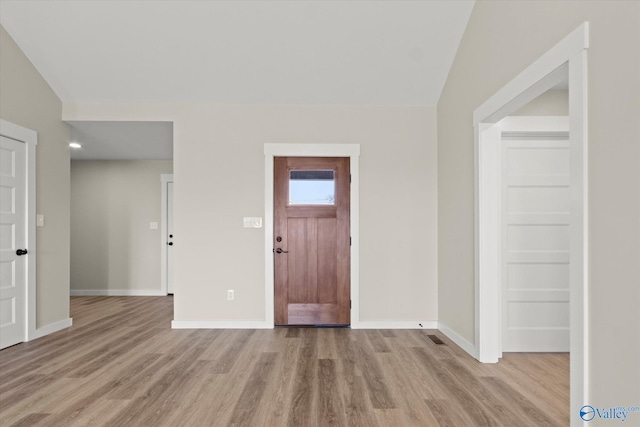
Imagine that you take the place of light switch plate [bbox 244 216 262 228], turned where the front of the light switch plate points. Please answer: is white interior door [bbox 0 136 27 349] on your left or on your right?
on your right

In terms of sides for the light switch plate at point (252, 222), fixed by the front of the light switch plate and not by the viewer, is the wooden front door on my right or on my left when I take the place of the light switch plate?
on my left

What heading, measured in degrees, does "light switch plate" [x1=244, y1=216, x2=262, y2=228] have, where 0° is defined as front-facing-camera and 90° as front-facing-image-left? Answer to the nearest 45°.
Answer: approximately 0°

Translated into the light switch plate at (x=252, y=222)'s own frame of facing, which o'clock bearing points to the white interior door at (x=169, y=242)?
The white interior door is roughly at 5 o'clock from the light switch plate.

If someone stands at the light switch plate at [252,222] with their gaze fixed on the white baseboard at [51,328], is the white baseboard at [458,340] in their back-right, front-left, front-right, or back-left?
back-left

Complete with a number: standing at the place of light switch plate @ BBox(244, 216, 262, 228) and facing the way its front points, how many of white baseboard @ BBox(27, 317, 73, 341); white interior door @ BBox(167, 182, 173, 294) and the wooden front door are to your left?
1

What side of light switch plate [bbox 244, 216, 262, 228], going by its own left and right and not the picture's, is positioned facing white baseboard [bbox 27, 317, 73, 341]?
right

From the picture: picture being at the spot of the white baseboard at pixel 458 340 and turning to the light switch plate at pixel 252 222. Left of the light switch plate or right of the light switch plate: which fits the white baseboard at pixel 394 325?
right

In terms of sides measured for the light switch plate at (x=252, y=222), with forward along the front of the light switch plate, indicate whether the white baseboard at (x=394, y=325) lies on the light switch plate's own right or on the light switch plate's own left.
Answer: on the light switch plate's own left

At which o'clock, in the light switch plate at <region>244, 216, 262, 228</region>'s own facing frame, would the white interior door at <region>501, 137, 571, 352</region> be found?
The white interior door is roughly at 10 o'clock from the light switch plate.
